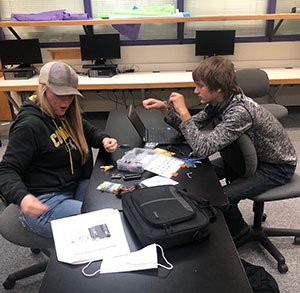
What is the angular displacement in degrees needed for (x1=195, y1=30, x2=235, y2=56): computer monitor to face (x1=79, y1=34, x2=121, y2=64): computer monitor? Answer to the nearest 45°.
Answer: approximately 90° to its right

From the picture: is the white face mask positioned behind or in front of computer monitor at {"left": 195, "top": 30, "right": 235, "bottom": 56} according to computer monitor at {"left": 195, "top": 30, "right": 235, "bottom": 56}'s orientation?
in front

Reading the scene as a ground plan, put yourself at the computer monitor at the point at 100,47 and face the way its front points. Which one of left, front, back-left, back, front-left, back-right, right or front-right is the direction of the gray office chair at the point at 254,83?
front-left

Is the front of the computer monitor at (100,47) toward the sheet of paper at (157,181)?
yes

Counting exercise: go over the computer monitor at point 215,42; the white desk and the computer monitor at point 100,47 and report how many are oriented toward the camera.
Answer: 3

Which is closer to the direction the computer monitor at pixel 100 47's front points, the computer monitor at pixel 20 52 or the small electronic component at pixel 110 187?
the small electronic component

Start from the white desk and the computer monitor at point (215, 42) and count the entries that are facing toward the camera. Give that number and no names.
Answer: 2

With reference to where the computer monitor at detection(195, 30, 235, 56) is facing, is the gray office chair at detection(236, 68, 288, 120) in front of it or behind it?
in front
